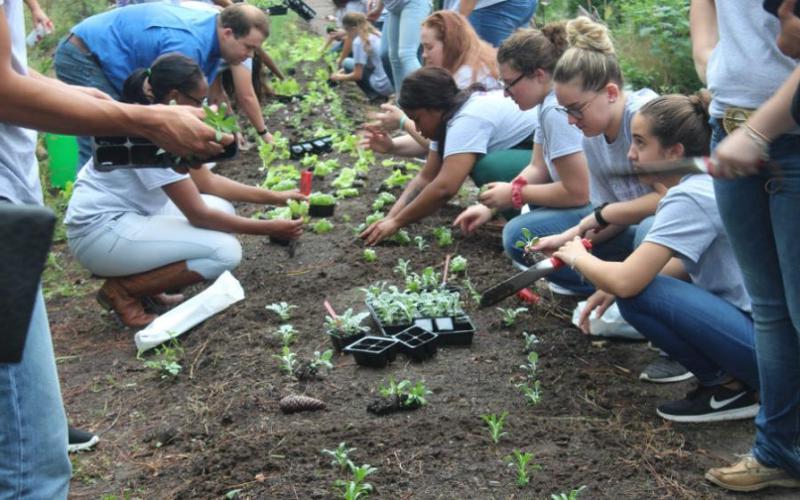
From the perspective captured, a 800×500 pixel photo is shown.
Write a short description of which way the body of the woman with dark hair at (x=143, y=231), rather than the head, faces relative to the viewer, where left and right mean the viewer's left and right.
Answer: facing to the right of the viewer

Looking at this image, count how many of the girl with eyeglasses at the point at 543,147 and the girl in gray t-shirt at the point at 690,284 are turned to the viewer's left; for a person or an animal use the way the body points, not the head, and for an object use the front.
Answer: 2

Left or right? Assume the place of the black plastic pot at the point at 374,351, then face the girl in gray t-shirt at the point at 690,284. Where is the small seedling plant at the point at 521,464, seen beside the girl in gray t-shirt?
right

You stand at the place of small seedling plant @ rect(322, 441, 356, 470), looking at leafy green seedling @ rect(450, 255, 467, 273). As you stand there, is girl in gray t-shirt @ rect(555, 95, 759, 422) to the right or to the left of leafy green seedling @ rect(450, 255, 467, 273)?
right

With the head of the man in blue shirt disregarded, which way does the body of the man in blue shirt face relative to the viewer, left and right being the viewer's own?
facing to the right of the viewer

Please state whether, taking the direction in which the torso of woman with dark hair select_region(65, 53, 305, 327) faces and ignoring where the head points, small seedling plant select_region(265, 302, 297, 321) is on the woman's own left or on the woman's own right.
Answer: on the woman's own right

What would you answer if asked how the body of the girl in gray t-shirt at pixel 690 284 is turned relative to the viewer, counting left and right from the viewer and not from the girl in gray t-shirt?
facing to the left of the viewer

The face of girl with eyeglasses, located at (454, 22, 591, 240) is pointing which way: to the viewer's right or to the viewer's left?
to the viewer's left
